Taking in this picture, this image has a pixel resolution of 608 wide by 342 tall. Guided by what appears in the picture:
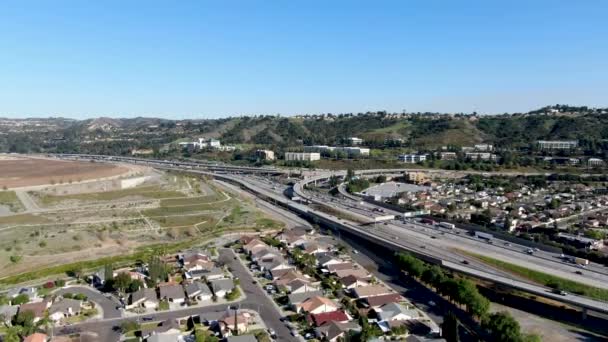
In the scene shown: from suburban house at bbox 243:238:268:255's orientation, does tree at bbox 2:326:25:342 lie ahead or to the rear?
ahead

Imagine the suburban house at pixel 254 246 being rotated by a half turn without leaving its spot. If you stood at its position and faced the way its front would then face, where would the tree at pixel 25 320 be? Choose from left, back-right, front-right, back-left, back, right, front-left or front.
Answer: back

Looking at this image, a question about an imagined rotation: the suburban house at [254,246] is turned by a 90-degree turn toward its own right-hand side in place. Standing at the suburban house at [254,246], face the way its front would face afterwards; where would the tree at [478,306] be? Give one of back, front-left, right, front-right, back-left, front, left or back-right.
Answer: back

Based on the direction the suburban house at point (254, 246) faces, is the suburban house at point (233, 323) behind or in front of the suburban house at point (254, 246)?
in front

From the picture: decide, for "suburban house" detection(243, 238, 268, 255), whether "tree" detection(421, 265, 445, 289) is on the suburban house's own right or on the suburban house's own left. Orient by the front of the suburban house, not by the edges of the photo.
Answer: on the suburban house's own left

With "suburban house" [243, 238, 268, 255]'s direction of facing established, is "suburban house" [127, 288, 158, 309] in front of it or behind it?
in front

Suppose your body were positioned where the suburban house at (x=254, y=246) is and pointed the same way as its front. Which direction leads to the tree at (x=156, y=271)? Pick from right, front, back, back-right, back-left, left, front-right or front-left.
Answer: front

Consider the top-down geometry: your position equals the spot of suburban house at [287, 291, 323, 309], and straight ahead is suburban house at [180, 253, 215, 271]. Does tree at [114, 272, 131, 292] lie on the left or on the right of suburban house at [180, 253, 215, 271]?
left

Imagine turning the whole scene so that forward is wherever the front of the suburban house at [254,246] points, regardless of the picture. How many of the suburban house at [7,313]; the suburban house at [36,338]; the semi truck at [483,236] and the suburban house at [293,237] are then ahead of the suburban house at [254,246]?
2

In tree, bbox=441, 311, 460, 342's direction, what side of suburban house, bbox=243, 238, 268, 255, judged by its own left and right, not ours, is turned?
left

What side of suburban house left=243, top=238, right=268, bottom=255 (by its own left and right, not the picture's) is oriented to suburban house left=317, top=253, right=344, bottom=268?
left

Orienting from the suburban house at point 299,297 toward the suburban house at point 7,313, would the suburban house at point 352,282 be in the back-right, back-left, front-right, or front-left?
back-right

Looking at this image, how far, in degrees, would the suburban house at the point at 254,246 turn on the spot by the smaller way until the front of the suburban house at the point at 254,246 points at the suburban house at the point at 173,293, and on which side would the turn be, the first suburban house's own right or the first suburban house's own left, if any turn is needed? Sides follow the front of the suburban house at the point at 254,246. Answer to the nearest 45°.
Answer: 0° — it already faces it

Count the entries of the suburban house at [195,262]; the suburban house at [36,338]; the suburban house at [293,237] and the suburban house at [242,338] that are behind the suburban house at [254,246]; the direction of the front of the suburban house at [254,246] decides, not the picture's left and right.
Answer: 1

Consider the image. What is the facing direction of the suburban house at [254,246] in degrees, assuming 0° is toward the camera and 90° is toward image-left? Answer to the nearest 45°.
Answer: approximately 45°

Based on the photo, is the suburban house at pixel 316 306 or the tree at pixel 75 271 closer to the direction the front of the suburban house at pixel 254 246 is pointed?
the tree

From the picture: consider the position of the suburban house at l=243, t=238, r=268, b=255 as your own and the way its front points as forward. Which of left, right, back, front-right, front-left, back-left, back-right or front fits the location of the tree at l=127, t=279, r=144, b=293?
front

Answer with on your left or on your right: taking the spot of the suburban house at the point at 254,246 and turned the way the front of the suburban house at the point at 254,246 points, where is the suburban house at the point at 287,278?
on your left

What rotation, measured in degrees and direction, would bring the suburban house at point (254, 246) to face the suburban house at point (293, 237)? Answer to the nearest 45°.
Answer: approximately 180°

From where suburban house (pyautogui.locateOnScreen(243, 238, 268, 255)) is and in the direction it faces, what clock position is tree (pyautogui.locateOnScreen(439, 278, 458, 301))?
The tree is roughly at 9 o'clock from the suburban house.
